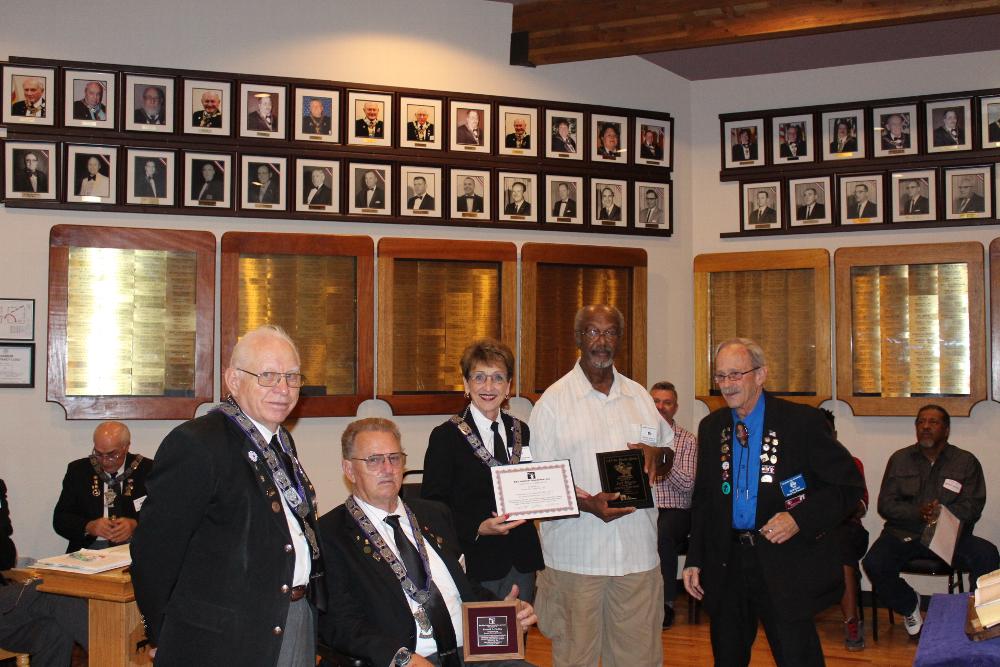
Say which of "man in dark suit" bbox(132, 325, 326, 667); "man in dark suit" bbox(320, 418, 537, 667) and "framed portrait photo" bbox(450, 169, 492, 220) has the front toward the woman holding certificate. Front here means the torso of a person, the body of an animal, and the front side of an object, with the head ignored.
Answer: the framed portrait photo

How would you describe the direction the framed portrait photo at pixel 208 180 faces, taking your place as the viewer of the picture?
facing the viewer

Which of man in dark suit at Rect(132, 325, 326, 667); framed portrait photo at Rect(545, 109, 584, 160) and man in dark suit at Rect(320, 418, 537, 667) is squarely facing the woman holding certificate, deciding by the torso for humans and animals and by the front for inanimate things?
the framed portrait photo

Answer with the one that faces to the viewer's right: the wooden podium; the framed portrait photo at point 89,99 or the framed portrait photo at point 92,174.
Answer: the wooden podium

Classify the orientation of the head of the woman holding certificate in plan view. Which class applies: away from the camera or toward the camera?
toward the camera

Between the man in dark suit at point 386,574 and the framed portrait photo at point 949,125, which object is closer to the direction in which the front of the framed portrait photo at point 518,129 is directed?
the man in dark suit

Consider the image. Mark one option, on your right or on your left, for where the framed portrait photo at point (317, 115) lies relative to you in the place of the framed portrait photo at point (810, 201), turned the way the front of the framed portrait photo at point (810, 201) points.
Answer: on your right

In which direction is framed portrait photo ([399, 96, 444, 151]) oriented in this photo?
toward the camera

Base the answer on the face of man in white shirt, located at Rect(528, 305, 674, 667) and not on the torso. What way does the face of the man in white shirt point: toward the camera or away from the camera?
toward the camera

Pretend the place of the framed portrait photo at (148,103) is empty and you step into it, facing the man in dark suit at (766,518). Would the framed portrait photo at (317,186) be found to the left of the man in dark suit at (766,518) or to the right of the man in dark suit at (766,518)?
left

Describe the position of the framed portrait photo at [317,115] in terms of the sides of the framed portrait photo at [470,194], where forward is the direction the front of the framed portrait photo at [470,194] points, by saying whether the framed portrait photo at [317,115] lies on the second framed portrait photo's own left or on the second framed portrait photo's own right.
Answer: on the second framed portrait photo's own right

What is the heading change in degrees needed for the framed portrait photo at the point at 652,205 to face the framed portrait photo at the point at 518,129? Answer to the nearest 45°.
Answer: approximately 45° to its right

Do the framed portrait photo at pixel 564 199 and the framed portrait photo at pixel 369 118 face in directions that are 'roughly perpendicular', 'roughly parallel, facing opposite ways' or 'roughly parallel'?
roughly parallel

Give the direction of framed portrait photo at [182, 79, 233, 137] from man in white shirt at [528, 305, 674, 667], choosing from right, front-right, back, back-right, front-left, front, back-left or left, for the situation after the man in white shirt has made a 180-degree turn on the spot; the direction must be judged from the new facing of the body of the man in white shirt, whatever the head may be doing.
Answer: front-left

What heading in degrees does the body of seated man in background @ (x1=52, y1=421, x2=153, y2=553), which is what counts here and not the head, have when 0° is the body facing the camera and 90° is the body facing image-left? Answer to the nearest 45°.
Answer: approximately 0°

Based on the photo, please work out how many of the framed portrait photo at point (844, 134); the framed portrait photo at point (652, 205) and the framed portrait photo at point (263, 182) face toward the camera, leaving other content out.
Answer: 3
